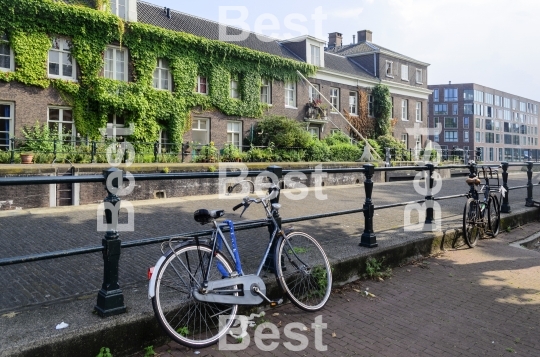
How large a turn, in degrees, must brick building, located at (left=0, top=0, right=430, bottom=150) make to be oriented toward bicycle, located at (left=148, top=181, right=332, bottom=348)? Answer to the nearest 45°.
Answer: approximately 45° to its right

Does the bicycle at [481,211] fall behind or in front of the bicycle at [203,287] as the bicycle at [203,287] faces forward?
in front

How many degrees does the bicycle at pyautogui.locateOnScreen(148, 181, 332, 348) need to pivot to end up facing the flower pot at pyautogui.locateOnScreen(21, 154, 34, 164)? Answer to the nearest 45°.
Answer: approximately 90° to its left

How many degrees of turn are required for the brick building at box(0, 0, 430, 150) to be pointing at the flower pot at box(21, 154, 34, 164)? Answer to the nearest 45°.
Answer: approximately 90° to its right

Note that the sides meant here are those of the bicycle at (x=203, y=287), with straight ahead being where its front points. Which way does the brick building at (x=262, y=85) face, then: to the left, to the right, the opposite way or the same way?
to the right

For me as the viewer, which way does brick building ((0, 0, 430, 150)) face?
facing the viewer and to the right of the viewer

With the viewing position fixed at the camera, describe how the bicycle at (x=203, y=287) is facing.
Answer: facing away from the viewer and to the right of the viewer

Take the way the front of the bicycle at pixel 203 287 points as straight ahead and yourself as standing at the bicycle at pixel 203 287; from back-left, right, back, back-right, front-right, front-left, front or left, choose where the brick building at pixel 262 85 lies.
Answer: front-left

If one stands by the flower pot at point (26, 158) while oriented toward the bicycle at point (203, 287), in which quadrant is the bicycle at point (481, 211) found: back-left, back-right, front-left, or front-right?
front-left

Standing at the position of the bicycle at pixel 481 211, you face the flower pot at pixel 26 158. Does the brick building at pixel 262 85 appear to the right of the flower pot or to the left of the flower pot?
right
